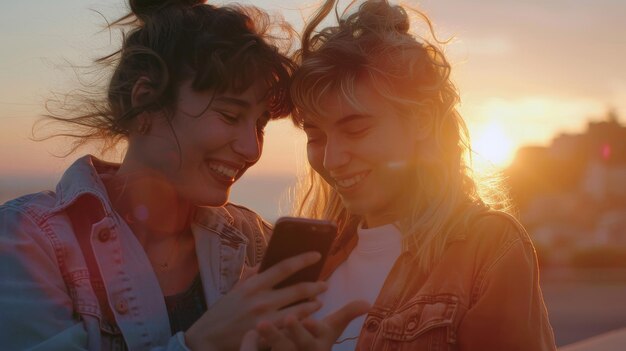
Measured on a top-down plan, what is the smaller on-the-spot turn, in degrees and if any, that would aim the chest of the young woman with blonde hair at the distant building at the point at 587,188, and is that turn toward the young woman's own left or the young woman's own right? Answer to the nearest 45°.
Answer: approximately 135° to the young woman's own right

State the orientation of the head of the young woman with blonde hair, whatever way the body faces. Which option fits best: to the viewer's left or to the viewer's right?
to the viewer's left

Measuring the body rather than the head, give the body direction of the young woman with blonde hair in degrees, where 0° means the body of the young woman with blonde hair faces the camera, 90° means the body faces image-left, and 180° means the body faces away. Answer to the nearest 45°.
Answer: approximately 45°
